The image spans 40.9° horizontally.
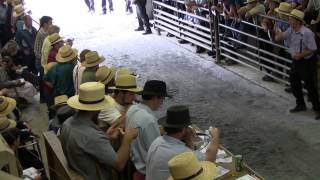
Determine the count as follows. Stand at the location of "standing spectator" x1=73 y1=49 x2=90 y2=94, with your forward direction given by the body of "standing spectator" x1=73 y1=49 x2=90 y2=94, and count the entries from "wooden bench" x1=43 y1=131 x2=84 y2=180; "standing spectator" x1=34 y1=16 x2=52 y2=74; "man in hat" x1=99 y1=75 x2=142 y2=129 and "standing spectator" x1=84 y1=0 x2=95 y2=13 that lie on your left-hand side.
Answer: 2

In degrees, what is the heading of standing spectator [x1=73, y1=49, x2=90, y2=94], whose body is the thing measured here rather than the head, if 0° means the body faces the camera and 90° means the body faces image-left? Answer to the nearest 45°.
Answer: approximately 270°

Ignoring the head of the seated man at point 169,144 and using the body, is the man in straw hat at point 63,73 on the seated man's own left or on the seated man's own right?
on the seated man's own left

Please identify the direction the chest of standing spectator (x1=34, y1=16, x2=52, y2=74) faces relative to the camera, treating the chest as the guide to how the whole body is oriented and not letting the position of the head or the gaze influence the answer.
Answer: to the viewer's right

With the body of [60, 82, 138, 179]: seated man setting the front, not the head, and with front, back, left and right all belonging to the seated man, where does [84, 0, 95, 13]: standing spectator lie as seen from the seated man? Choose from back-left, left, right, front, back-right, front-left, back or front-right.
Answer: front-left

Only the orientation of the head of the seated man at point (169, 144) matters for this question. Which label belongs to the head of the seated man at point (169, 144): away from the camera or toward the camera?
away from the camera

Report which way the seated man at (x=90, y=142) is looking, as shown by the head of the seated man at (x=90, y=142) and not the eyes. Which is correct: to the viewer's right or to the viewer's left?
to the viewer's right

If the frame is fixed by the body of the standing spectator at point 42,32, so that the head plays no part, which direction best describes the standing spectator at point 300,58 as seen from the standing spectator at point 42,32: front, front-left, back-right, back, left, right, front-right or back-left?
front-right

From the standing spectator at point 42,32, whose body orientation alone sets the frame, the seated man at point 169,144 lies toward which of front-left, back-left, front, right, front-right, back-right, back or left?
right

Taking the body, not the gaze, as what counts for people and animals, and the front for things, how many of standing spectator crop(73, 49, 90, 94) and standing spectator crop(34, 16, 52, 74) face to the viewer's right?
2

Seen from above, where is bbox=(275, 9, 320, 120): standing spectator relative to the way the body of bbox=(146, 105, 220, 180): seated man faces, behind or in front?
in front

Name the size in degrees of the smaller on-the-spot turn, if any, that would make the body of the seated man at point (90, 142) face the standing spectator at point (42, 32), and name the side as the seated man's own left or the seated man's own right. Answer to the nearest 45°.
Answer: approximately 45° to the seated man's own left

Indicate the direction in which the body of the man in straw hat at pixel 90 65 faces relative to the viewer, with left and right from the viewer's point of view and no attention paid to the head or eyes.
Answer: facing away from the viewer and to the right of the viewer
